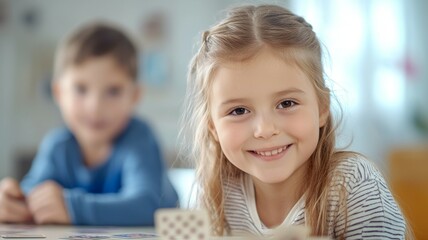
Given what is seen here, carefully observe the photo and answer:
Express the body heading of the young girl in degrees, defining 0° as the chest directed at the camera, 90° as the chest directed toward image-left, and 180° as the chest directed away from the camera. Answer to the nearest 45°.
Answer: approximately 0°

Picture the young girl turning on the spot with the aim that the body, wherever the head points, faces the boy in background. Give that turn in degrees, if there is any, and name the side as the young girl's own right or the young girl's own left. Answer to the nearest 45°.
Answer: approximately 135° to the young girl's own right

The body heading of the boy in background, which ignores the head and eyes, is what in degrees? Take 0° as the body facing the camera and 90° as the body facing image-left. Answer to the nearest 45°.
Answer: approximately 0°

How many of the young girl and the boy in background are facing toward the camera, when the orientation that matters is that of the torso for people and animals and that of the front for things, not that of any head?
2

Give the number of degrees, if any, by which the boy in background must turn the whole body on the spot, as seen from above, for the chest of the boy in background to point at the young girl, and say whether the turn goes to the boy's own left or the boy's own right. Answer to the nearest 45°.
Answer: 0° — they already face them

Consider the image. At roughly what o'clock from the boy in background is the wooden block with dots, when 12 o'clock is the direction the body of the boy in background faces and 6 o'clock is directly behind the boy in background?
The wooden block with dots is roughly at 12 o'clock from the boy in background.
